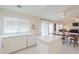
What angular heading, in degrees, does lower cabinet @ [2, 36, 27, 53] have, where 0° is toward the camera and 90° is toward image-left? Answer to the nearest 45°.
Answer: approximately 315°
